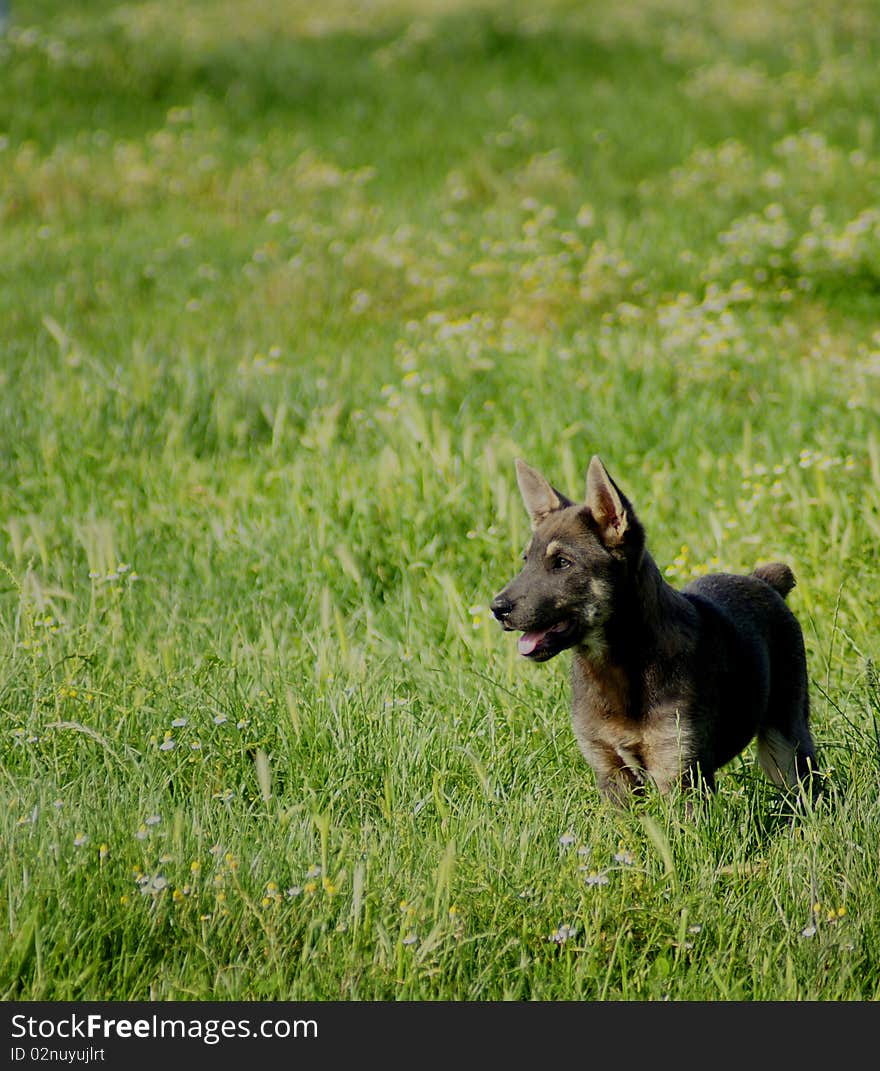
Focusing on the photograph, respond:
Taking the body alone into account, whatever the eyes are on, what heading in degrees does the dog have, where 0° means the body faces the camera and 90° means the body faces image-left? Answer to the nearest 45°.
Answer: approximately 45°
